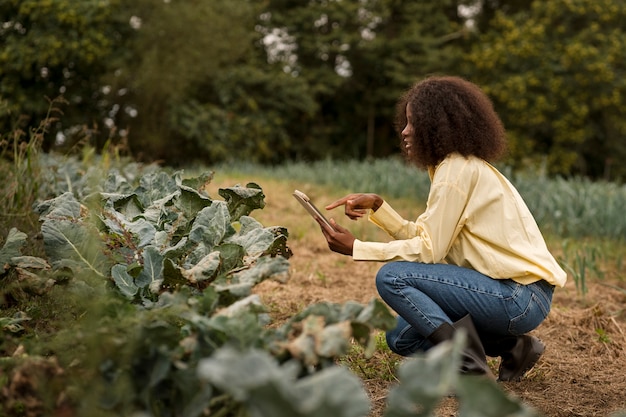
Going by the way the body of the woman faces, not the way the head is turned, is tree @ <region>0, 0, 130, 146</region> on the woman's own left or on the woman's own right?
on the woman's own right

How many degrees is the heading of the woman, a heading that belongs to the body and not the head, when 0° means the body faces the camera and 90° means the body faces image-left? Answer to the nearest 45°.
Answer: approximately 90°

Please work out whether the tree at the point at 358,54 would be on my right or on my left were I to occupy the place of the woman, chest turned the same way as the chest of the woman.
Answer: on my right

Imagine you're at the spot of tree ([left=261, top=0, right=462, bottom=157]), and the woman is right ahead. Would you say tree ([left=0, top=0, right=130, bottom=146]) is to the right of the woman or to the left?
right

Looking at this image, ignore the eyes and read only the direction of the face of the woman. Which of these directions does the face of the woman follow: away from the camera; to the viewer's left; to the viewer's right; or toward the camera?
to the viewer's left
